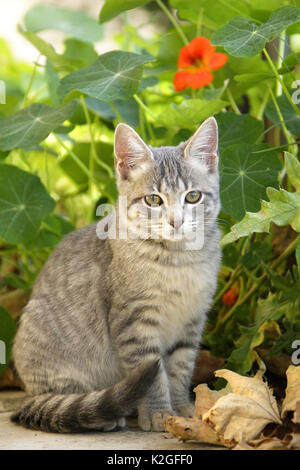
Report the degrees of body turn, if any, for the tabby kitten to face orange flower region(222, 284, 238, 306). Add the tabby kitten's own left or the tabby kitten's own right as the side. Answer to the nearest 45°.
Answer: approximately 90° to the tabby kitten's own left

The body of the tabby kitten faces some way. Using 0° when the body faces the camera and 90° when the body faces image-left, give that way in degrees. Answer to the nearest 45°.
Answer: approximately 315°
